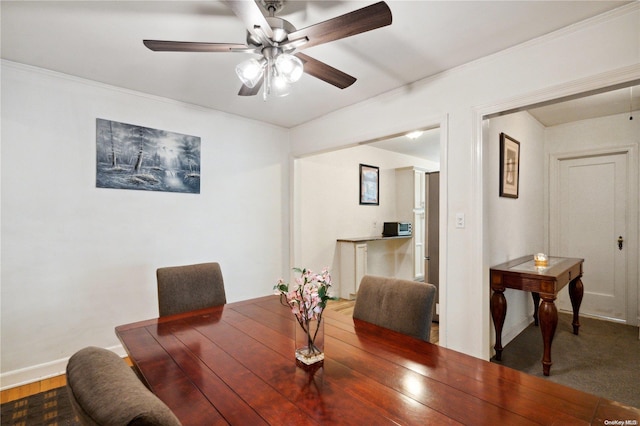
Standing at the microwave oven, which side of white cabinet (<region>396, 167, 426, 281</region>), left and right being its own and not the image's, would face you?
right

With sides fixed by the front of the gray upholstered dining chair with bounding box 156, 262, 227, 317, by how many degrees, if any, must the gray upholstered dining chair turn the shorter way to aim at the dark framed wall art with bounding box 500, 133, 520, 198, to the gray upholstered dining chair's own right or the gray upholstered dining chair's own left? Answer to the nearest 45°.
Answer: approximately 45° to the gray upholstered dining chair's own left

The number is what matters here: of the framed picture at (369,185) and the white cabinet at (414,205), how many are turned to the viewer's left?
0

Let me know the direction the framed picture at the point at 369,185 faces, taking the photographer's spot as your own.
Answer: facing the viewer and to the right of the viewer

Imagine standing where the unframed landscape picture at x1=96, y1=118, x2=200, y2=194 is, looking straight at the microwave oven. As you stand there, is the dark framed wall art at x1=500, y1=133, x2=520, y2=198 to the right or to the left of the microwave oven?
right

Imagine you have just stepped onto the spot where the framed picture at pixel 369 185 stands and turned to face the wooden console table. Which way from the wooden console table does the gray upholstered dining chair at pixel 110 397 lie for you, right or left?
right

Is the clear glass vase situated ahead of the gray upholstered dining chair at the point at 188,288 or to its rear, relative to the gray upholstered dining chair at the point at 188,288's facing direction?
ahead

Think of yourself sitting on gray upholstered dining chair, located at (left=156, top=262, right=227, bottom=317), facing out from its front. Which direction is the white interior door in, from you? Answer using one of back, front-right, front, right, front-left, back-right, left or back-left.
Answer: front-left
